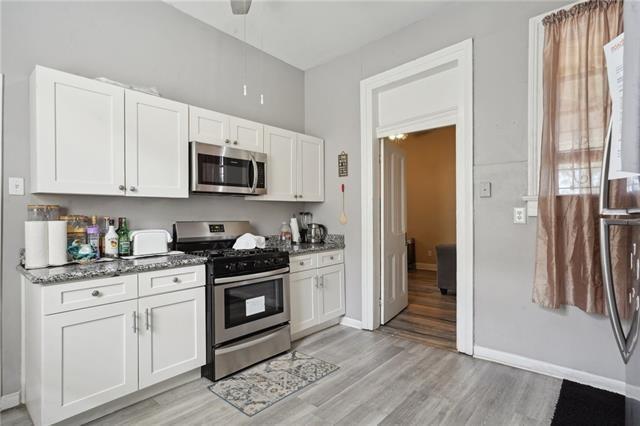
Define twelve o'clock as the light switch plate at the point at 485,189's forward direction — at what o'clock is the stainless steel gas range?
The stainless steel gas range is roughly at 2 o'clock from the light switch plate.

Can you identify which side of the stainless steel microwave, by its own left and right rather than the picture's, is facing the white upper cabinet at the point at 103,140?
right

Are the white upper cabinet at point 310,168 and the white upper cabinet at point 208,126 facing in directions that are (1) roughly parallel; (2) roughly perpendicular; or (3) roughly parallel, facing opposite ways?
roughly parallel

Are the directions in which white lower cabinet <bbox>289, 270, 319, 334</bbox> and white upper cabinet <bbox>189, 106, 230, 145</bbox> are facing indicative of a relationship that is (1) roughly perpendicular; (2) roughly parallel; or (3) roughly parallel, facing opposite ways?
roughly parallel

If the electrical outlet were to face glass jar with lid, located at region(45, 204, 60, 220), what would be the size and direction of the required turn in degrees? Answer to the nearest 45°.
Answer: approximately 45° to its right

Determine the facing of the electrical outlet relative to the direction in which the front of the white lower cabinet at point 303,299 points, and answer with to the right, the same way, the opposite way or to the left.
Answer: to the right

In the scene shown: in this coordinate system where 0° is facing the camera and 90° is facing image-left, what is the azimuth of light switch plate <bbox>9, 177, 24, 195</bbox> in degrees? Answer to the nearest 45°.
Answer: approximately 0°

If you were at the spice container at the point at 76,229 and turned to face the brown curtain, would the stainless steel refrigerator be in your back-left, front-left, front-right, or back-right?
front-right

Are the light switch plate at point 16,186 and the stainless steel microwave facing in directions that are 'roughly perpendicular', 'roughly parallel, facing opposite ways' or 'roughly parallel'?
roughly parallel

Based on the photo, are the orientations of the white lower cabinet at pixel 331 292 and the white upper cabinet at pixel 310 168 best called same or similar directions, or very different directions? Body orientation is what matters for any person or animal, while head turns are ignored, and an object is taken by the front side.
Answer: same or similar directions

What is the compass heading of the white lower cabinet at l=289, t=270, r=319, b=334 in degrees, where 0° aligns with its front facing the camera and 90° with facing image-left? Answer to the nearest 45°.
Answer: approximately 315°

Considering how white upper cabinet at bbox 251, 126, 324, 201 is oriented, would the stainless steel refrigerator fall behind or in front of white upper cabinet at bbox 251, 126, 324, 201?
in front

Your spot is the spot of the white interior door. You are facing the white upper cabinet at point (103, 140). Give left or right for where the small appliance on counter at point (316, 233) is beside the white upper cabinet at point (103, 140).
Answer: right

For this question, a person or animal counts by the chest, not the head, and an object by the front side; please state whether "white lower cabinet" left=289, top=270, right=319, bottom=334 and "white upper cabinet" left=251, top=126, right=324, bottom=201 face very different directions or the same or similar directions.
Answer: same or similar directions

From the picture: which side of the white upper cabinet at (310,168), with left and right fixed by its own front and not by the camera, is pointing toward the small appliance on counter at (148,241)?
right

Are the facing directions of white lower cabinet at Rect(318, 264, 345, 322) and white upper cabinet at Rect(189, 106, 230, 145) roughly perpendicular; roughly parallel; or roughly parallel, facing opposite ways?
roughly parallel
